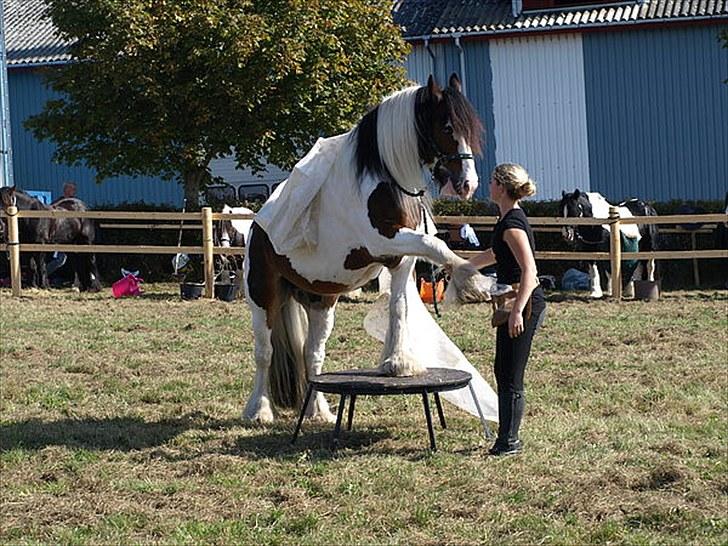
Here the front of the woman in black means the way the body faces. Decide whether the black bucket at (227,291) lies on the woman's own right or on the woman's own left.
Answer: on the woman's own right

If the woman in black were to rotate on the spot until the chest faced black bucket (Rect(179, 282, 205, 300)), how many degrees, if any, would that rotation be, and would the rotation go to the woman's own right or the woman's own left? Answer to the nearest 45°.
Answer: approximately 45° to the woman's own right

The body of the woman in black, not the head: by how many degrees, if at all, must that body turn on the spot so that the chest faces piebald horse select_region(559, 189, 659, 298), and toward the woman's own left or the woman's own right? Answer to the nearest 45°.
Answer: approximately 90° to the woman's own right

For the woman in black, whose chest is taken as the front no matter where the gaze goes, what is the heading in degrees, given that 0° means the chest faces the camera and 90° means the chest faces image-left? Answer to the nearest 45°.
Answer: approximately 90°

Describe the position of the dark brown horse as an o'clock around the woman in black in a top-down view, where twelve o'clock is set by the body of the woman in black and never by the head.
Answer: The dark brown horse is roughly at 2 o'clock from the woman in black.

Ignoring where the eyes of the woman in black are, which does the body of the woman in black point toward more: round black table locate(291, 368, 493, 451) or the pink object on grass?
the round black table

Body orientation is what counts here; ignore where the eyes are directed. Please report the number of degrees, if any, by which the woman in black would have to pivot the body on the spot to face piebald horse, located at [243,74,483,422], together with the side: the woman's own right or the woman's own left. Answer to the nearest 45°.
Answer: approximately 45° to the woman's own right

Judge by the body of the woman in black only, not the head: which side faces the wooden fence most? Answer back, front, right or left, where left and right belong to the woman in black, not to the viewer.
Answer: right

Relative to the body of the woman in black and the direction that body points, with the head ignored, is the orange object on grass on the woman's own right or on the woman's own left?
on the woman's own right
